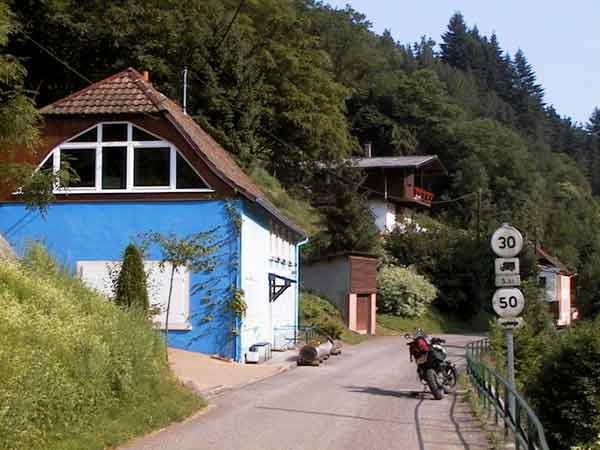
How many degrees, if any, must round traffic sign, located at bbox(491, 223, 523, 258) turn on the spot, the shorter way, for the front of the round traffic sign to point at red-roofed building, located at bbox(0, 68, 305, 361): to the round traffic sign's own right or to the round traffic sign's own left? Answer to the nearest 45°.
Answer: approximately 135° to the round traffic sign's own right

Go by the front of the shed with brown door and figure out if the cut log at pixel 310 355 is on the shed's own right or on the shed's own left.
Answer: on the shed's own right

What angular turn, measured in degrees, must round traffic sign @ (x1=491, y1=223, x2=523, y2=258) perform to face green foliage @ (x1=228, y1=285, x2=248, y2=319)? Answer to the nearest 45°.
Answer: approximately 135° to its right

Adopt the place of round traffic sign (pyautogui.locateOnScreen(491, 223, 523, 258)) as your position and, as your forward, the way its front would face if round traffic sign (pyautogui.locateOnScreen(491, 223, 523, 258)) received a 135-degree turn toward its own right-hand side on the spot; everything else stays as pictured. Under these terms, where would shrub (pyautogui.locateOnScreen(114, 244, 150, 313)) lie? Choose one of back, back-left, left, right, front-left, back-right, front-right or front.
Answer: front

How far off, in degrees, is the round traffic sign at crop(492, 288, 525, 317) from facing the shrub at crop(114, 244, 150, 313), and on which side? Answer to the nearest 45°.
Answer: approximately 135° to its right

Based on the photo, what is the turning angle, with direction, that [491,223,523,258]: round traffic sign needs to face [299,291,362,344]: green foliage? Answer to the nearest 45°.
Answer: approximately 180°

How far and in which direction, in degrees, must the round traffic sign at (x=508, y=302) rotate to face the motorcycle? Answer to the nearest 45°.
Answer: approximately 180°

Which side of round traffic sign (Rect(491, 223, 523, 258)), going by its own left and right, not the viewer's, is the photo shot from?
front

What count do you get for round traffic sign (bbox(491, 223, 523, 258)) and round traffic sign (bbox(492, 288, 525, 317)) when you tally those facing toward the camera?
2

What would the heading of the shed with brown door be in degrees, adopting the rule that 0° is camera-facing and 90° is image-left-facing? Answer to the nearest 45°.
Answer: approximately 315°

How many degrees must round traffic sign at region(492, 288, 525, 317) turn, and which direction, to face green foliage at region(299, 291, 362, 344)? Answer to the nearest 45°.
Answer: approximately 180°

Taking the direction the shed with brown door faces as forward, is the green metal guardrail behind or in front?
in front

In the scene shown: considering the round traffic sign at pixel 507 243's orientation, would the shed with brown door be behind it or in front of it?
behind
